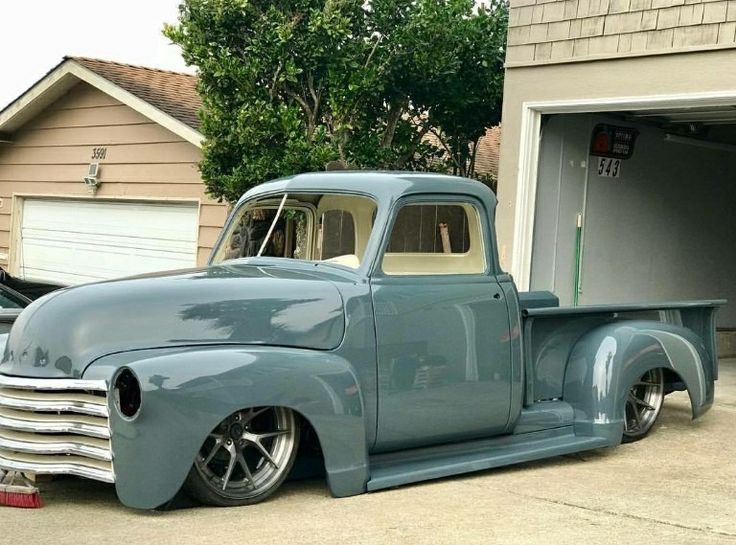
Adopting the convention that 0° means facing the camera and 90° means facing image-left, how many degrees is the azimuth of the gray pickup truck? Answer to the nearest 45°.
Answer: approximately 45°

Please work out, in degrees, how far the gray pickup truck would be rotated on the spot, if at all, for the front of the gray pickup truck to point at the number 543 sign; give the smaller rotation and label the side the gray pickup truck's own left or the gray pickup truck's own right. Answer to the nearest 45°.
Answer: approximately 180°

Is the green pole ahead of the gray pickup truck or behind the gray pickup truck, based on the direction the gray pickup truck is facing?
behind

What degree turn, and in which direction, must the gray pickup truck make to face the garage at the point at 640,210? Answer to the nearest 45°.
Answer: approximately 180°

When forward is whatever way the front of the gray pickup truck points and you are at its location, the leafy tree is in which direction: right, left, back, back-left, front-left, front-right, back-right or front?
back-right

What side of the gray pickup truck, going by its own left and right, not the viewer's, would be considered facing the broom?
front

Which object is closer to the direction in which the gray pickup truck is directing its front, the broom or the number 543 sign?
the broom
